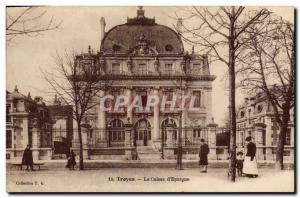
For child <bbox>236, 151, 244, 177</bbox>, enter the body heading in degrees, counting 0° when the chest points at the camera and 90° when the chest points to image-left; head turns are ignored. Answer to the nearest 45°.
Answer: approximately 0°

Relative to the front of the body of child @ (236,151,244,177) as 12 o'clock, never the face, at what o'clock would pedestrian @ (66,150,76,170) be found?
The pedestrian is roughly at 3 o'clock from the child.
